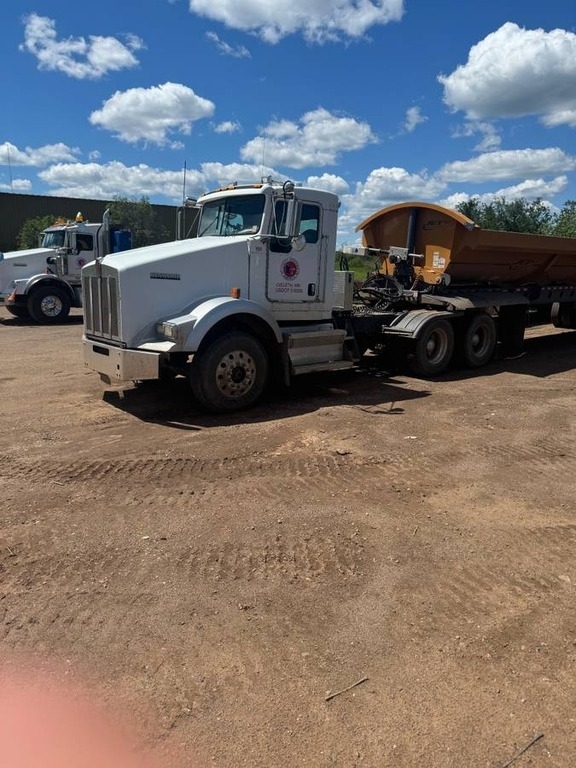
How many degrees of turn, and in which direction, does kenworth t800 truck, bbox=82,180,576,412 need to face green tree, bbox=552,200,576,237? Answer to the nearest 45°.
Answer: approximately 180°

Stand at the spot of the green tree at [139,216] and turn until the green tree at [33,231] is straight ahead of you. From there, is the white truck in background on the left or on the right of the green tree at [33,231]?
left

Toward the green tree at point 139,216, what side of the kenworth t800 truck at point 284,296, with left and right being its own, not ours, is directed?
right

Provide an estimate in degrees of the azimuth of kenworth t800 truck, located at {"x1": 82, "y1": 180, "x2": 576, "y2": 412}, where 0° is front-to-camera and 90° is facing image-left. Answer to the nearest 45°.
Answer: approximately 45°

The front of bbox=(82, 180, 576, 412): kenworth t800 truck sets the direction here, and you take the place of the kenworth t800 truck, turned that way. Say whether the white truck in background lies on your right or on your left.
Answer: on your right

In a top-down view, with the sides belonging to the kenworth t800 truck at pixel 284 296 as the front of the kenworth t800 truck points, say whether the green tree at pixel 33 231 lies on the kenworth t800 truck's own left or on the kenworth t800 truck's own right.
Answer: on the kenworth t800 truck's own right

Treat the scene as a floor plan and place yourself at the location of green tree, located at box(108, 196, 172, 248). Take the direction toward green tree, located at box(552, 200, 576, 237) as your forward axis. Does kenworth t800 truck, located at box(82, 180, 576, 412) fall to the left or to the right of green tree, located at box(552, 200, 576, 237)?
right
